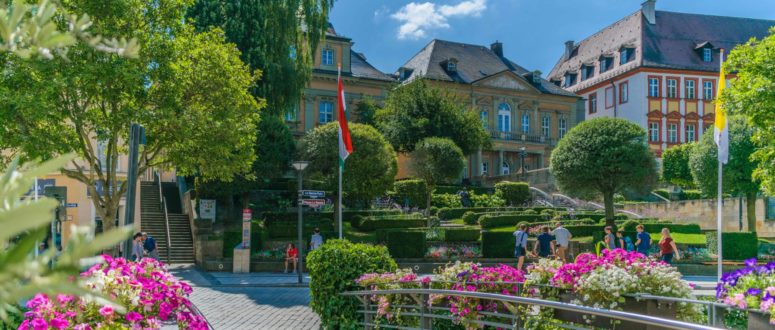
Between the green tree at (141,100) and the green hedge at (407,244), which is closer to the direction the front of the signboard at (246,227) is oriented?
the green tree

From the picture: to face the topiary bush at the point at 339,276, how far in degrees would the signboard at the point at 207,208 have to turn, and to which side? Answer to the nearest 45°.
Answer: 0° — it already faces it

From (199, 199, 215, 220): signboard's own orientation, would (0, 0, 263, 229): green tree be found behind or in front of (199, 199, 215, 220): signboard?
in front

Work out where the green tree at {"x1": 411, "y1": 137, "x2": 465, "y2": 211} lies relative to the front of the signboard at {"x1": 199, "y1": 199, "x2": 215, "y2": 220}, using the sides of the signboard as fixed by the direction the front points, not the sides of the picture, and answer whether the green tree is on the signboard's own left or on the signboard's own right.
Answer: on the signboard's own left

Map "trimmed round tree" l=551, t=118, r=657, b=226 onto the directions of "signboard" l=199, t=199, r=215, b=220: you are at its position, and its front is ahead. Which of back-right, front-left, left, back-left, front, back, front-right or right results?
left

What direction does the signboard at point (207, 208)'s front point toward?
toward the camera

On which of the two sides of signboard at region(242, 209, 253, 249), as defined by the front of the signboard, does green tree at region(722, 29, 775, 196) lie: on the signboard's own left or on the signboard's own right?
on the signboard's own left

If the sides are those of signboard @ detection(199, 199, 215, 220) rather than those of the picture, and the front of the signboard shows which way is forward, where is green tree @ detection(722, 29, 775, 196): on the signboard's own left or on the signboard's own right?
on the signboard's own left

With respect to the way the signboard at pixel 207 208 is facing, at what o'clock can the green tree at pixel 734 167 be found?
The green tree is roughly at 9 o'clock from the signboard.

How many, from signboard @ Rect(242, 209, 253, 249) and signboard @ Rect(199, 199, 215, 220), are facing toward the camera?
2

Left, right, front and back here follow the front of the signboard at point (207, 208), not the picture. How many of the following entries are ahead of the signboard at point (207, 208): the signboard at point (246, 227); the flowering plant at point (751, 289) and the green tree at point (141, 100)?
3

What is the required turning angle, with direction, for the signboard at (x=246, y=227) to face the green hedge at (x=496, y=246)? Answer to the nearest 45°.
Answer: approximately 90° to its left
